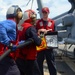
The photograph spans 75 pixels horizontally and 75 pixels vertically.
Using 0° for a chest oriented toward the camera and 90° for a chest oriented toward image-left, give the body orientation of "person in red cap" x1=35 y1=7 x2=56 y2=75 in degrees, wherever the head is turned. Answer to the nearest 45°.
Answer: approximately 0°

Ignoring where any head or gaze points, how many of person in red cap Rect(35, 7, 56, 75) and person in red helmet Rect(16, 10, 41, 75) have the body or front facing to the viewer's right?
1

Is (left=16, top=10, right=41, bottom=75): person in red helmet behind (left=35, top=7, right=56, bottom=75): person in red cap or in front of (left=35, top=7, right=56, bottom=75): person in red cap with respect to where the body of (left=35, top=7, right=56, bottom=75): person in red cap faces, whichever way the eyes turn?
in front

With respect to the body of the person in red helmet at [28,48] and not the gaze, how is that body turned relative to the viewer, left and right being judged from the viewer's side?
facing to the right of the viewer

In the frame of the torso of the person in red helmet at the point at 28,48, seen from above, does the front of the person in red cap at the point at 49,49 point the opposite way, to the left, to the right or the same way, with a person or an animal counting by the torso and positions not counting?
to the right

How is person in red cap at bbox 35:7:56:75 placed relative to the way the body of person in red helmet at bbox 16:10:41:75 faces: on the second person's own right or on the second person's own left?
on the second person's own left
